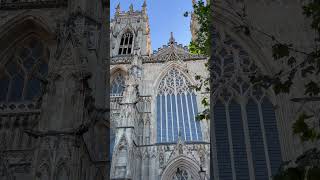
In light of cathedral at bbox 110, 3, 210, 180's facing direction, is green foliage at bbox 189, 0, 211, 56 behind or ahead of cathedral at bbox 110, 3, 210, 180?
ahead

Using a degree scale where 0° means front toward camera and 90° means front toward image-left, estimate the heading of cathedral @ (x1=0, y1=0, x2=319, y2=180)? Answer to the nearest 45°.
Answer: approximately 0°
